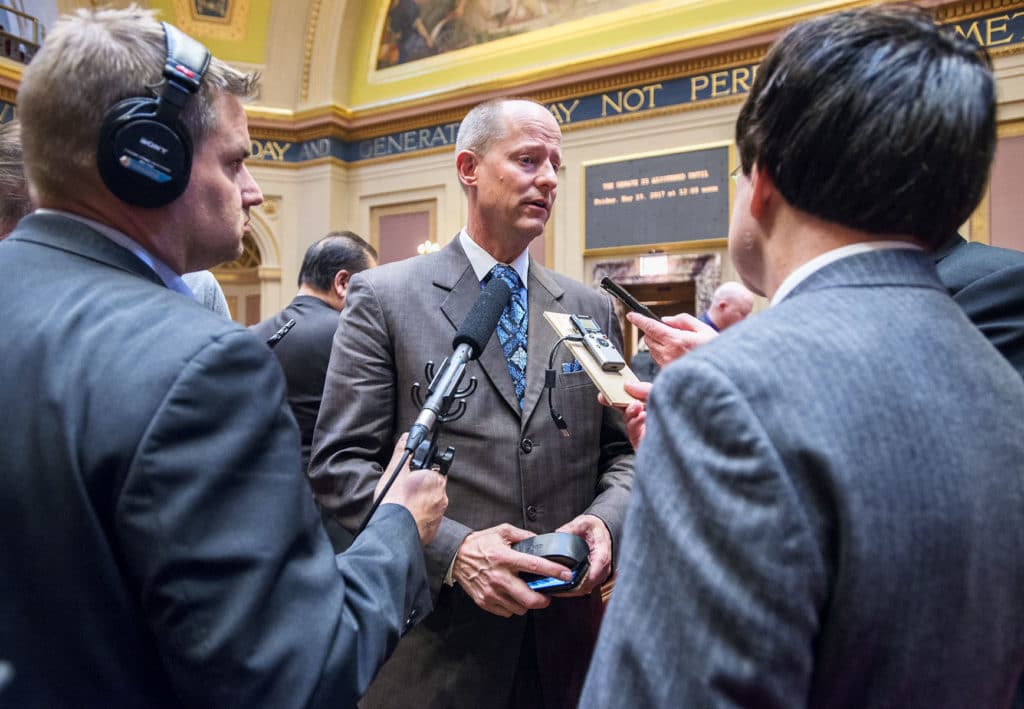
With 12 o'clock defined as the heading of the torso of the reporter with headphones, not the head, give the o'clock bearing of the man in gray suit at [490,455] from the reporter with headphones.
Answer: The man in gray suit is roughly at 12 o'clock from the reporter with headphones.

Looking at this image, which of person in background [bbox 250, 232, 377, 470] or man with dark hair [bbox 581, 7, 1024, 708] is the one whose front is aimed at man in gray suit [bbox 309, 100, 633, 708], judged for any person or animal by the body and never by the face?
the man with dark hair

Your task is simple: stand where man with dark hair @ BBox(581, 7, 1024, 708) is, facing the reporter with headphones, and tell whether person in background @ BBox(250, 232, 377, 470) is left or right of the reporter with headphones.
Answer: right

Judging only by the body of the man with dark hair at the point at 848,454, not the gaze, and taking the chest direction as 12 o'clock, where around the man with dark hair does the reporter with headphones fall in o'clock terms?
The reporter with headphones is roughly at 10 o'clock from the man with dark hair.

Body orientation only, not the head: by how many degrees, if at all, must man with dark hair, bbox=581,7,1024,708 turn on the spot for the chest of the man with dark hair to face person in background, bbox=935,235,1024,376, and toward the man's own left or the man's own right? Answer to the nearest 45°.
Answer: approximately 45° to the man's own right

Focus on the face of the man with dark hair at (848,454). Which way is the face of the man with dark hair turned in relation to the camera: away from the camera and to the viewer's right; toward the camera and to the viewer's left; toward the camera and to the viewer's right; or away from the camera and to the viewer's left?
away from the camera and to the viewer's left

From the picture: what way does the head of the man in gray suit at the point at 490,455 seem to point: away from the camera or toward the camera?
toward the camera

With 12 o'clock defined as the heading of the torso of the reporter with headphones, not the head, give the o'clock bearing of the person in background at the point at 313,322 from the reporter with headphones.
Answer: The person in background is roughly at 11 o'clock from the reporter with headphones.

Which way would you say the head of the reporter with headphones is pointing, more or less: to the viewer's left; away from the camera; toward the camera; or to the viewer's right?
to the viewer's right

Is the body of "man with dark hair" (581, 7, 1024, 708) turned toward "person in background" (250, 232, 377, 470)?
yes

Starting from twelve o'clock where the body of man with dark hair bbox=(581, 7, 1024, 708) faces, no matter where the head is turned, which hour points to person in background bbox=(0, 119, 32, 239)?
The person in background is roughly at 11 o'clock from the man with dark hair.

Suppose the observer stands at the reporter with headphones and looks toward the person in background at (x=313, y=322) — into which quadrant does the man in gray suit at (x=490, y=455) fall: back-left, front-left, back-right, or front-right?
front-right

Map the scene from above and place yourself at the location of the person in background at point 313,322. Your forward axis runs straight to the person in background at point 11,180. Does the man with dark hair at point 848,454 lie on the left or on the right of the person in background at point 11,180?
left

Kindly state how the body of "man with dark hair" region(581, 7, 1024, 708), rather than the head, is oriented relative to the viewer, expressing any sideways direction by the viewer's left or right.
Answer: facing away from the viewer and to the left of the viewer

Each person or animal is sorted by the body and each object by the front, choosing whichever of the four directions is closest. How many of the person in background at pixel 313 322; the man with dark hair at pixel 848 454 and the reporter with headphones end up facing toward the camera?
0

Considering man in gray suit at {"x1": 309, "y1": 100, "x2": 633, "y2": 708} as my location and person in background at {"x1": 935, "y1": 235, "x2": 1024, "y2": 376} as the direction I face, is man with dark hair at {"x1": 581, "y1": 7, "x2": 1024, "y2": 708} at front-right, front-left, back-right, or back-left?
front-right
